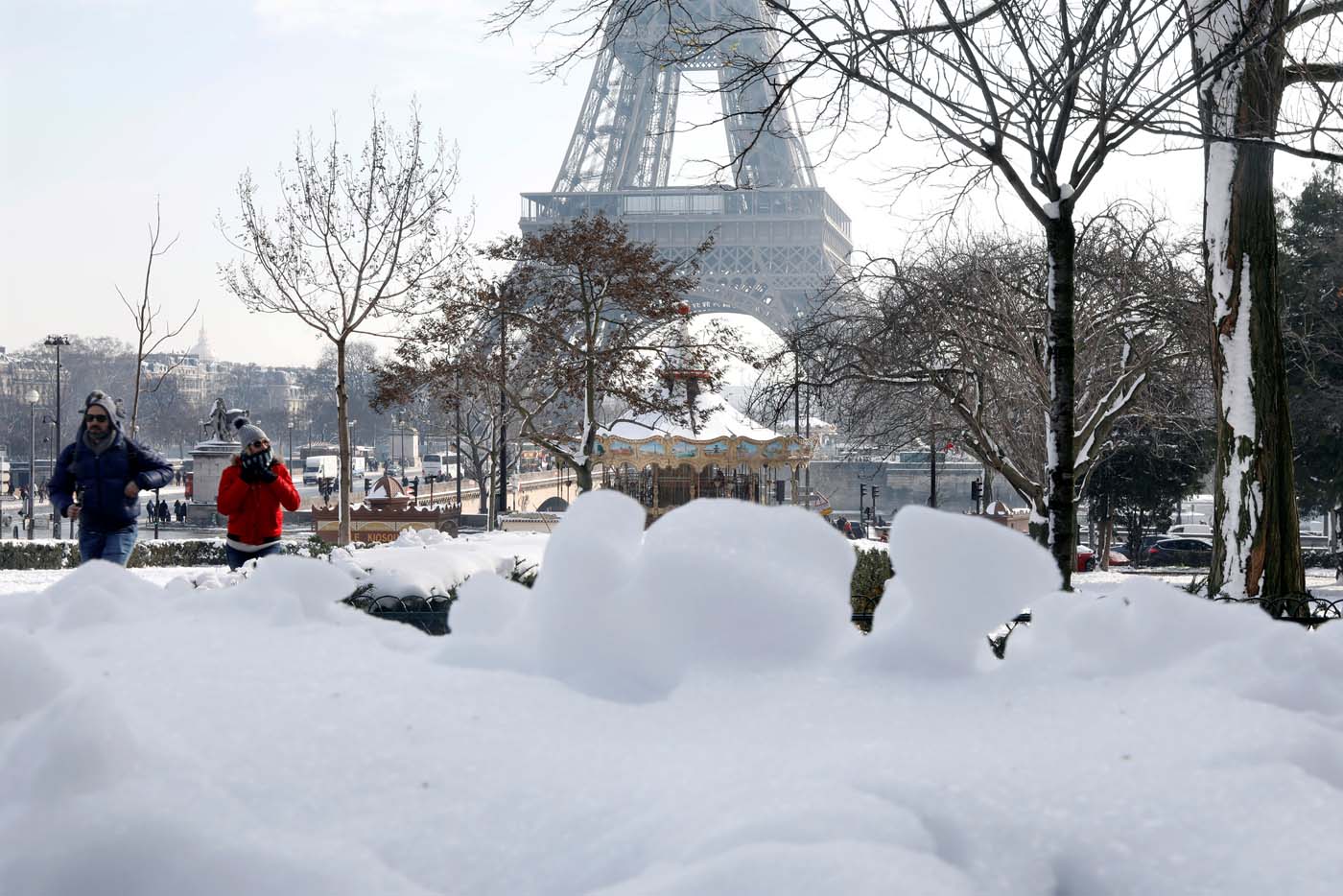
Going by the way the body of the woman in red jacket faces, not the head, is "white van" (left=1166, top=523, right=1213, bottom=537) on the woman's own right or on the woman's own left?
on the woman's own left

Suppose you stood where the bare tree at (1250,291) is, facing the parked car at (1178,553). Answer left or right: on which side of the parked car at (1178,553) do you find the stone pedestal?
left

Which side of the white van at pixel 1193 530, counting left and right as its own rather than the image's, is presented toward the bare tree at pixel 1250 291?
left

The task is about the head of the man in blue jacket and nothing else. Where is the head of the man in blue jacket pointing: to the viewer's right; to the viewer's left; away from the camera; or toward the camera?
toward the camera

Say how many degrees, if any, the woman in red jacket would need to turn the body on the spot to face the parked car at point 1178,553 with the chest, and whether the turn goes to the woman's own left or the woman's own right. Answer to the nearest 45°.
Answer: approximately 135° to the woman's own left

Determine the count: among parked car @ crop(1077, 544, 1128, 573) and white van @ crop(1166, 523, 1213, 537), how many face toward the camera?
0

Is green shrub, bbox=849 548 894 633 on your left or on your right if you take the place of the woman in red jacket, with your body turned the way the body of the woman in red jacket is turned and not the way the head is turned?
on your left

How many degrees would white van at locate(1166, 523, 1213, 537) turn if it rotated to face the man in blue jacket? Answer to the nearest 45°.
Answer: approximately 90° to its left

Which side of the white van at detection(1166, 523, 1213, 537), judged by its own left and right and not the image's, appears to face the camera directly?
left

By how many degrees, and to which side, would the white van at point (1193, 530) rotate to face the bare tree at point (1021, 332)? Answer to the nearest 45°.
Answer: approximately 90° to its left

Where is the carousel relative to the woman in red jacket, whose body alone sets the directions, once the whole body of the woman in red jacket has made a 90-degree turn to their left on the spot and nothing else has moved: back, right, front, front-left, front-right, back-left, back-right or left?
front-left

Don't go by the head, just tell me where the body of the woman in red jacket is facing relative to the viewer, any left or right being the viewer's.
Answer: facing the viewer
